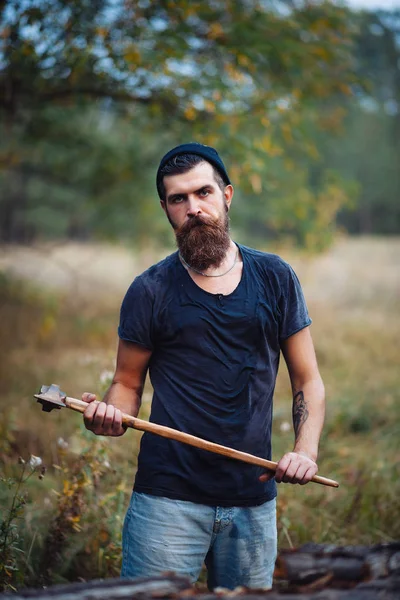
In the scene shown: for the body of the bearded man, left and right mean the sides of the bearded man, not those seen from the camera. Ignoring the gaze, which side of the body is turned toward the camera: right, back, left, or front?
front

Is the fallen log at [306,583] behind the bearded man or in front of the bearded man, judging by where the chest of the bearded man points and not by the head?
in front

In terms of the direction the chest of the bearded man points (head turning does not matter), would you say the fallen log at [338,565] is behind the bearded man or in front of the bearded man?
in front
